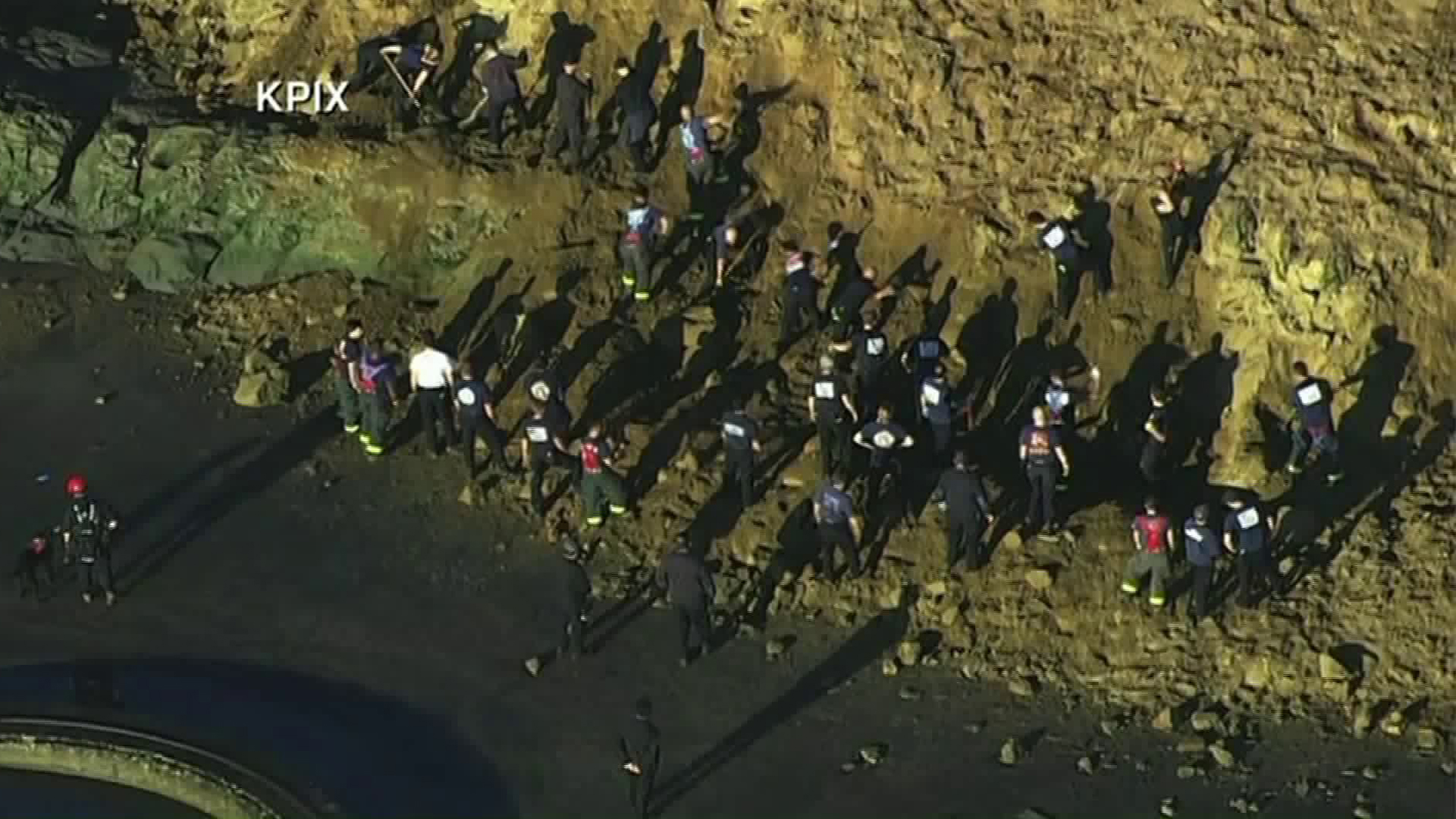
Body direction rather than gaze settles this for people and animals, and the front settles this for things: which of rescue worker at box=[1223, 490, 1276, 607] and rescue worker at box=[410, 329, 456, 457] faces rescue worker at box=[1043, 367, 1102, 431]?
rescue worker at box=[1223, 490, 1276, 607]

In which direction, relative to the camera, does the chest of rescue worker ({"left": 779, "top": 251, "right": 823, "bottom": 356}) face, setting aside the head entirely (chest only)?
away from the camera

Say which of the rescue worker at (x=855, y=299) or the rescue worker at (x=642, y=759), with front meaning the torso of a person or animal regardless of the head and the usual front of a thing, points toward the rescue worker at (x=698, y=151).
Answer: the rescue worker at (x=642, y=759)

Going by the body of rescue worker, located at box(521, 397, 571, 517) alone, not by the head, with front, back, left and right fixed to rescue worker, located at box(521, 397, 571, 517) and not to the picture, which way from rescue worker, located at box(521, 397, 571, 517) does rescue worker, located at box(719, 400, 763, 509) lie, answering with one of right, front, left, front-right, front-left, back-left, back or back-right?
right

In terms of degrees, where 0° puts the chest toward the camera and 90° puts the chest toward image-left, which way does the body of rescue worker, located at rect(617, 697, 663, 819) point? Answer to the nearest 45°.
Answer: approximately 180°

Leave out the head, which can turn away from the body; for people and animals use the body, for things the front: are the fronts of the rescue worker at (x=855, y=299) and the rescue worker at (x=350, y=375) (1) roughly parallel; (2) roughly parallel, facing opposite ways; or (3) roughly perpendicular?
roughly parallel

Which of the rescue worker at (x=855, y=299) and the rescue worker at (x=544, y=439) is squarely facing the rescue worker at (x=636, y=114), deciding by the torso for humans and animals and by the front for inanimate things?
the rescue worker at (x=544, y=439)

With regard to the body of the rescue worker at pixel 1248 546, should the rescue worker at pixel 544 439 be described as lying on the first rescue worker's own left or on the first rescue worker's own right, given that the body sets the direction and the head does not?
on the first rescue worker's own left

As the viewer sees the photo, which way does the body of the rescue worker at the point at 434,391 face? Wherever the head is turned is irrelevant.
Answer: away from the camera

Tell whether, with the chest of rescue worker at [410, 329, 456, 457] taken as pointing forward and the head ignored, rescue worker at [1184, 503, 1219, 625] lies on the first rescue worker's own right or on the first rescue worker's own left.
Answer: on the first rescue worker's own right

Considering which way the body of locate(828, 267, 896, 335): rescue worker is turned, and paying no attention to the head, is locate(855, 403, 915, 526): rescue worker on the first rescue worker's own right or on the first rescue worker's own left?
on the first rescue worker's own right

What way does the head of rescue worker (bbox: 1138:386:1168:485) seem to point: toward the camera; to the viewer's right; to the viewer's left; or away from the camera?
away from the camera

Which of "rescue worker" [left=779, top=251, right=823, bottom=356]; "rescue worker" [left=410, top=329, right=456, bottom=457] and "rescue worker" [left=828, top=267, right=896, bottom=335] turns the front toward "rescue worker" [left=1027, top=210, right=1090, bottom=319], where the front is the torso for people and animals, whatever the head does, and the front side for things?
"rescue worker" [left=828, top=267, right=896, bottom=335]

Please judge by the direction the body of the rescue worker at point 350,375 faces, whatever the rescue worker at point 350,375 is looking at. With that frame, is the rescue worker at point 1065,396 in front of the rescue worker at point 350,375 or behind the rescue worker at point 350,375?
in front

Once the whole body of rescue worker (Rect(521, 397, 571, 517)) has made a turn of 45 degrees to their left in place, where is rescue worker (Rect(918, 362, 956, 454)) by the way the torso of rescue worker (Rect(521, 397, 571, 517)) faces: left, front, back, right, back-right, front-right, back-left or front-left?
back-right

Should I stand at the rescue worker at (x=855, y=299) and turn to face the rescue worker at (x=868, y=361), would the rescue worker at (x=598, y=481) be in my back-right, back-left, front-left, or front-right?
front-right
